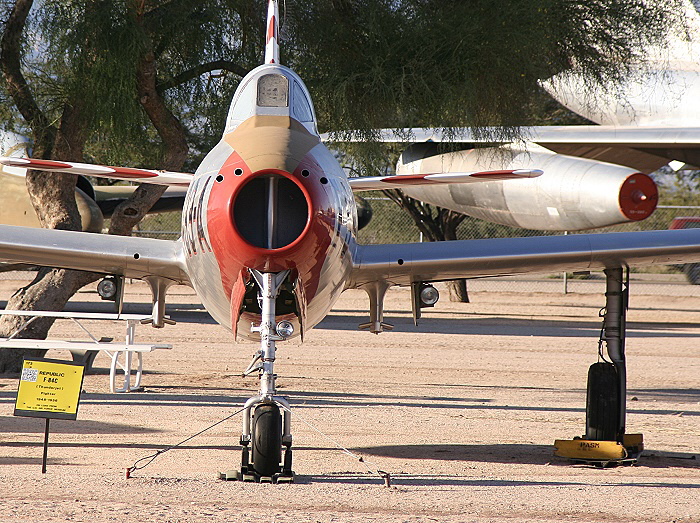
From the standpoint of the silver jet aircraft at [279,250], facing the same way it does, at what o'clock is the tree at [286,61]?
The tree is roughly at 6 o'clock from the silver jet aircraft.

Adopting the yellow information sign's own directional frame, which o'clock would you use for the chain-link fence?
The chain-link fence is roughly at 7 o'clock from the yellow information sign.

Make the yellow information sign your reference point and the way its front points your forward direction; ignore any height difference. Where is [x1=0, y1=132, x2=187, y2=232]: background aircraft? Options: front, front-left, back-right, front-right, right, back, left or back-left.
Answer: back

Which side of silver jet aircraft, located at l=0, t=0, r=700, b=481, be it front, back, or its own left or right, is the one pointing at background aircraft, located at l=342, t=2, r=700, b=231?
back

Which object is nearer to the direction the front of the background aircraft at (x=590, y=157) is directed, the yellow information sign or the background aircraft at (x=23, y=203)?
the yellow information sign

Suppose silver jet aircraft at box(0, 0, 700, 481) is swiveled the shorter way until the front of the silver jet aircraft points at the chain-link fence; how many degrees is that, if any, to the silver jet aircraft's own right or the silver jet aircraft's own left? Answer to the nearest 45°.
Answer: approximately 180°
